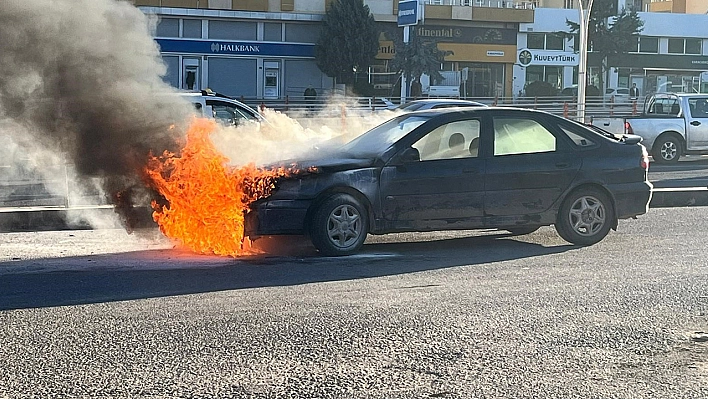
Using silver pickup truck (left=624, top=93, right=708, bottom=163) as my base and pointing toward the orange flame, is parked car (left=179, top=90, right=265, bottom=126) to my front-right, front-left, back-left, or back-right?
front-right

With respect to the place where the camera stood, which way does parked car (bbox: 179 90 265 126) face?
facing to the right of the viewer

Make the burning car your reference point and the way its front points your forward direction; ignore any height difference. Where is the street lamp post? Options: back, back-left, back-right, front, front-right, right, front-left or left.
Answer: right

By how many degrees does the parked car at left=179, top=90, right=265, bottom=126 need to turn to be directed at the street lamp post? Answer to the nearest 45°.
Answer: approximately 45° to its left

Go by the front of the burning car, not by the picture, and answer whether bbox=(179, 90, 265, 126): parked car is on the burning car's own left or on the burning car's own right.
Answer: on the burning car's own right

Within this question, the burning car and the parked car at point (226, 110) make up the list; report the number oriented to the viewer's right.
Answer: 1

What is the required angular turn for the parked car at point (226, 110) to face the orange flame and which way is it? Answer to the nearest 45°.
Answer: approximately 90° to its right

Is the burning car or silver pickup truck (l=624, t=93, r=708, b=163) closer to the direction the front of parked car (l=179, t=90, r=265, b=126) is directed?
the silver pickup truck

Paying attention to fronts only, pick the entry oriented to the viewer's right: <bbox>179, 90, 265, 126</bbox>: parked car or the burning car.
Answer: the parked car

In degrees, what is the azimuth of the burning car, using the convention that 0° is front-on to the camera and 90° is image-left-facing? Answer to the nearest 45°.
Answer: approximately 90°

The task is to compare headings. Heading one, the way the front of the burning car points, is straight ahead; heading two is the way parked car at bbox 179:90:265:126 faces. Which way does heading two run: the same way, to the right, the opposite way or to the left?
the opposite way

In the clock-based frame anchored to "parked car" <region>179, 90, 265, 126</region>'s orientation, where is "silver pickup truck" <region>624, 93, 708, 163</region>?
The silver pickup truck is roughly at 11 o'clock from the parked car.
